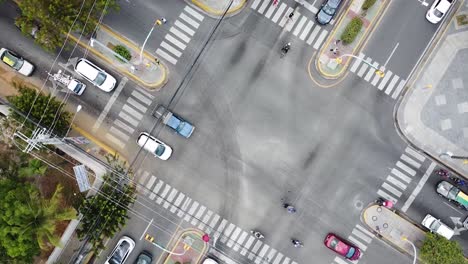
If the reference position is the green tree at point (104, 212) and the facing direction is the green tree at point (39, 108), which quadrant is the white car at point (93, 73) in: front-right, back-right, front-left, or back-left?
front-right

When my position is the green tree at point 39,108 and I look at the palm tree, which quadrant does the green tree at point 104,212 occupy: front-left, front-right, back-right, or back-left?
front-left

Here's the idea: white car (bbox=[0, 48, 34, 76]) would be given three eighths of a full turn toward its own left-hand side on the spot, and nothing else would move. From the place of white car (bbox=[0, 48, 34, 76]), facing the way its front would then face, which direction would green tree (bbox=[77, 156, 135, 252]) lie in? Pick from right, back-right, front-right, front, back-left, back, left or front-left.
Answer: back-right

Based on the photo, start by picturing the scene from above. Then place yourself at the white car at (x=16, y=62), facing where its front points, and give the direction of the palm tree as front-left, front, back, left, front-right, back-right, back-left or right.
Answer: front

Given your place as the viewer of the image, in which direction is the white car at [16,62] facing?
facing the viewer and to the right of the viewer

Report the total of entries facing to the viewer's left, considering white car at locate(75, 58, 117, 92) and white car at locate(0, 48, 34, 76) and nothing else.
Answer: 0

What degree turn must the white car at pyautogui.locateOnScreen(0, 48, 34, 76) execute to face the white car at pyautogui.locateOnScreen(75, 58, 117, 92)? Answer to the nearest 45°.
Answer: approximately 45° to its left

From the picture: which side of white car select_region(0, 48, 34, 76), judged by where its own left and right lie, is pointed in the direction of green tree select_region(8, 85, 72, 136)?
front

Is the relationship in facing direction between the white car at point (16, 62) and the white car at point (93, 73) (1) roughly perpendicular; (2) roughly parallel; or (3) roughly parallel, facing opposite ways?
roughly parallel
